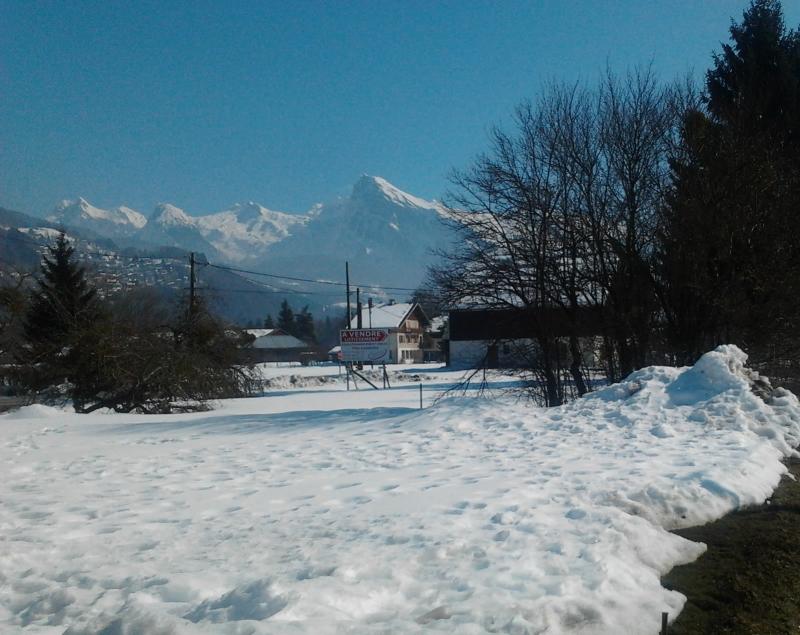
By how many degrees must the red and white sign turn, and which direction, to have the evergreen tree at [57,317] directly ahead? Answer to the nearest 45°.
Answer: approximately 90° to its right

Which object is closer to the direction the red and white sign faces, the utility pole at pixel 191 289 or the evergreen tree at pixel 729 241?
the evergreen tree

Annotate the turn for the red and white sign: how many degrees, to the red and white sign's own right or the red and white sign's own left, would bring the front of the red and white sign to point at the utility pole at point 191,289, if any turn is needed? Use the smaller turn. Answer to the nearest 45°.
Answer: approximately 90° to the red and white sign's own right

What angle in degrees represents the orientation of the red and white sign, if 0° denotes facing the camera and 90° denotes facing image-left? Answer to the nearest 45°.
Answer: approximately 0°

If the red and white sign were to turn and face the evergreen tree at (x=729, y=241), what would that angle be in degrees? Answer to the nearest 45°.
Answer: approximately 45° to its left
